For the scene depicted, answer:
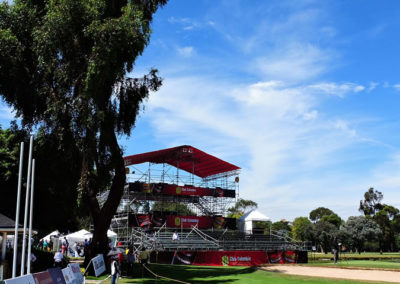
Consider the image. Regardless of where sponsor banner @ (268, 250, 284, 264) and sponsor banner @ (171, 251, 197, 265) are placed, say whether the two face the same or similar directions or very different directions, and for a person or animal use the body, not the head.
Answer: same or similar directions

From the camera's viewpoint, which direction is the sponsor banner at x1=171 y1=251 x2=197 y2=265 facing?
toward the camera

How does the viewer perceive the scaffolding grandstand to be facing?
facing the viewer

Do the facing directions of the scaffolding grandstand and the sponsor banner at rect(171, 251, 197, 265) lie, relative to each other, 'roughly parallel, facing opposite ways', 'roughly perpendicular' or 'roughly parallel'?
roughly parallel

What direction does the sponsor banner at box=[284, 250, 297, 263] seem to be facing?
toward the camera

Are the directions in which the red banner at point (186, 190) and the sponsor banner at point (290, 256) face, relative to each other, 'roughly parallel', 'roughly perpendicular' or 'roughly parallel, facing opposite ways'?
roughly parallel

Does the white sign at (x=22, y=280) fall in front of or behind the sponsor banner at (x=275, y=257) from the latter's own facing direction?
in front

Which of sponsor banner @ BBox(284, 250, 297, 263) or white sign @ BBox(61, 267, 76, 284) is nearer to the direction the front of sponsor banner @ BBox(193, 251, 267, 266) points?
the white sign

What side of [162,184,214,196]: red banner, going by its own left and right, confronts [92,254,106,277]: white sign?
front

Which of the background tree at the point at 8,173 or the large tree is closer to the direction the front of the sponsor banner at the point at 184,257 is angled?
the large tree

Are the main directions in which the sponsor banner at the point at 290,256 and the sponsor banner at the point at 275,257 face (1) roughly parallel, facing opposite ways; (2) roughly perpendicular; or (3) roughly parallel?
roughly parallel
